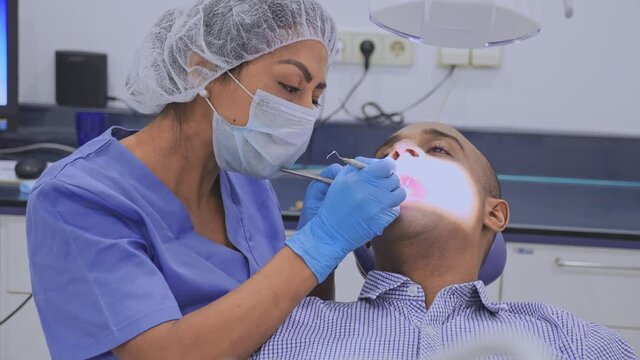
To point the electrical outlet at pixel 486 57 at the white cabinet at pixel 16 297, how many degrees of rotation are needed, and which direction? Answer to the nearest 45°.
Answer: approximately 45° to its right

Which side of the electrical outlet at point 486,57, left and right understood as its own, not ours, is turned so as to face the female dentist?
front

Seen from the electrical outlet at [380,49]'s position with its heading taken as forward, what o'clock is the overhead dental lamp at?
The overhead dental lamp is roughly at 12 o'clock from the electrical outlet.

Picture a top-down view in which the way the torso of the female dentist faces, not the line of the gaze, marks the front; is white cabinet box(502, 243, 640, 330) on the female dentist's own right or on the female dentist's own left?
on the female dentist's own left

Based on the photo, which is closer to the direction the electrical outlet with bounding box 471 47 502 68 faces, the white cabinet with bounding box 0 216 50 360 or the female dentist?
the female dentist

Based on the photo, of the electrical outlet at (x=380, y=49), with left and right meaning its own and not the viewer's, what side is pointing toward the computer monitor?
right

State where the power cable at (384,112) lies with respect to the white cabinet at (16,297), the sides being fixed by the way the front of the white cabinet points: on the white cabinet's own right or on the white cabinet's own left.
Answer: on the white cabinet's own left

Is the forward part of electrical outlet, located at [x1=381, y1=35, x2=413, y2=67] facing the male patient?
yes

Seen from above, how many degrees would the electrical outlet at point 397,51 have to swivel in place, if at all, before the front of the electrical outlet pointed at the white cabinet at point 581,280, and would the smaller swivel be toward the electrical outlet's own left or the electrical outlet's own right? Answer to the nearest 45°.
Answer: approximately 45° to the electrical outlet's own left

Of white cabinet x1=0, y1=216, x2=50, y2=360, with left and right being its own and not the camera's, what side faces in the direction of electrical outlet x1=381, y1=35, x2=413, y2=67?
left
